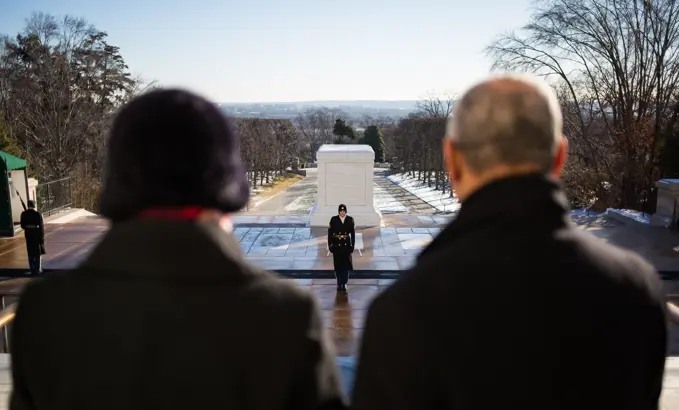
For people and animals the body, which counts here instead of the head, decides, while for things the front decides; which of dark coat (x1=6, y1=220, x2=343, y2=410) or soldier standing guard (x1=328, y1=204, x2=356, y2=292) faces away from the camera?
the dark coat

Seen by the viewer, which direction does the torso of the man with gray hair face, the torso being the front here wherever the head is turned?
away from the camera

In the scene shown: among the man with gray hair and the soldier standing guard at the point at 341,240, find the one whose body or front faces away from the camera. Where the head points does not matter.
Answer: the man with gray hair

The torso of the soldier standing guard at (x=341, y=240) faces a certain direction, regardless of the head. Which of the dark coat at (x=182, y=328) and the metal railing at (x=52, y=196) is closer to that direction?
the dark coat

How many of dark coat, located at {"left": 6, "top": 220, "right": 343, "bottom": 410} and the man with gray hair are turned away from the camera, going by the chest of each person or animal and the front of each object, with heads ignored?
2

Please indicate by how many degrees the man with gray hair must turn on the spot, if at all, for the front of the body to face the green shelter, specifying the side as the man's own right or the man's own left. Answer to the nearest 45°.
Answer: approximately 45° to the man's own left

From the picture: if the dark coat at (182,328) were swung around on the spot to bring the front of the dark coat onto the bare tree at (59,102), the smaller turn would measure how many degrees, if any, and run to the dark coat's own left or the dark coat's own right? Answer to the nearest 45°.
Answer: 0° — it already faces it

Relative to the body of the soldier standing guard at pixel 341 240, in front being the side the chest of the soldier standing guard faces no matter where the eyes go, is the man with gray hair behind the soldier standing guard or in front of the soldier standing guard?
in front

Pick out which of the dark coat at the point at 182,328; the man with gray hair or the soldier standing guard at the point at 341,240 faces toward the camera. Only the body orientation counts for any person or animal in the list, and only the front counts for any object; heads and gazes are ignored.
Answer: the soldier standing guard

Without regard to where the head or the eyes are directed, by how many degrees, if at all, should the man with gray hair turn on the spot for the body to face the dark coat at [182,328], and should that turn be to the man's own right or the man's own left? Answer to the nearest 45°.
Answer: approximately 135° to the man's own left

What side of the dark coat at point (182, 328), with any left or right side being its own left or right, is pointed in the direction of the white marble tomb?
front

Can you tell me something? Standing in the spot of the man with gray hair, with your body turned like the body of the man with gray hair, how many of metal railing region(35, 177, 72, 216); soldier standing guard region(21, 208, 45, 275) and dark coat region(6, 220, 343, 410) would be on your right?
0

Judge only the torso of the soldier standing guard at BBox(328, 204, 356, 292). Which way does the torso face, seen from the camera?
toward the camera

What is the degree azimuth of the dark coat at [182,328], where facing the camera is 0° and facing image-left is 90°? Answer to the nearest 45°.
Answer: approximately 180°

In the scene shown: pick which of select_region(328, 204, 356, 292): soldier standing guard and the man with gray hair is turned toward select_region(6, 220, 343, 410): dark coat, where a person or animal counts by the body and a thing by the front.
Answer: the soldier standing guard

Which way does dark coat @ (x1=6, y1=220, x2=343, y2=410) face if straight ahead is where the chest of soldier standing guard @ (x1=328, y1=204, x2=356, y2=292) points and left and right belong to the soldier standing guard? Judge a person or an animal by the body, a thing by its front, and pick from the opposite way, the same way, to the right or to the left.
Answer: the opposite way

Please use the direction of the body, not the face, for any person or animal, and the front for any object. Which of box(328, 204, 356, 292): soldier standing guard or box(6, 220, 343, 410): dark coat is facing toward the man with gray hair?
the soldier standing guard

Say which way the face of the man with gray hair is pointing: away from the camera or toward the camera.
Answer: away from the camera
